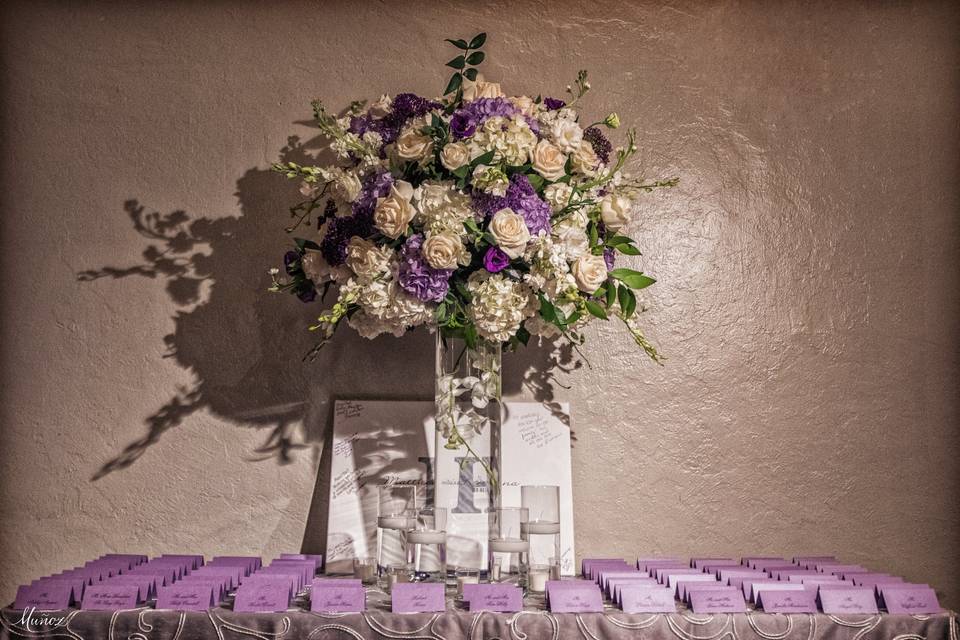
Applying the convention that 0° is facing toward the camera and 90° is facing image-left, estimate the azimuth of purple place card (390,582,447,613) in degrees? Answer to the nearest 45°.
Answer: approximately 0°

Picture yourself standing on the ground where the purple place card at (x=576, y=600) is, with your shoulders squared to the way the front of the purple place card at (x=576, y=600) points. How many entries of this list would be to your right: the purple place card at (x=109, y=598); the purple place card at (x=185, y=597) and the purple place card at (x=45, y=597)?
3

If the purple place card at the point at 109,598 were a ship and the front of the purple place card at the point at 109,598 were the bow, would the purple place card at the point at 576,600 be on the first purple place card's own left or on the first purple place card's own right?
on the first purple place card's own left
